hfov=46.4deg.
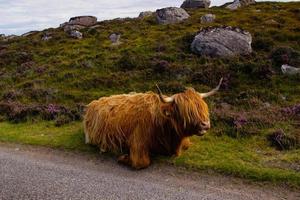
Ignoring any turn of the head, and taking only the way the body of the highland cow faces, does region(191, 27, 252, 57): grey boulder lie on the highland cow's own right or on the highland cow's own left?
on the highland cow's own left

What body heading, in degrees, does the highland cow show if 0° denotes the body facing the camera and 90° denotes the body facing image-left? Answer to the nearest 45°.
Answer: approximately 315°

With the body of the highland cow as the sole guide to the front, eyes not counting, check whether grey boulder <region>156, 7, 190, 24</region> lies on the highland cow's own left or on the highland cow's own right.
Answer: on the highland cow's own left

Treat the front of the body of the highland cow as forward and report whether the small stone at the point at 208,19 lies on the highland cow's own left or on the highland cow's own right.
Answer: on the highland cow's own left

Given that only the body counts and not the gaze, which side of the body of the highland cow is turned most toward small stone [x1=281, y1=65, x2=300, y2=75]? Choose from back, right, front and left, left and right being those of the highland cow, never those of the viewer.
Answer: left

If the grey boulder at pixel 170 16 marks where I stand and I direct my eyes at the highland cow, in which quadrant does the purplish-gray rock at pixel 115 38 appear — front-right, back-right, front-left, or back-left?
front-right

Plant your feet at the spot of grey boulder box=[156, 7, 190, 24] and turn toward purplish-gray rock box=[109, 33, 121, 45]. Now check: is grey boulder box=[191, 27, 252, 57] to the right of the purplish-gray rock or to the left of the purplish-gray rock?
left

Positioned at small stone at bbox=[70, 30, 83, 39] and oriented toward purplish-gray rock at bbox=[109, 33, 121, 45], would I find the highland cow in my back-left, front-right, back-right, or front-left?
front-right

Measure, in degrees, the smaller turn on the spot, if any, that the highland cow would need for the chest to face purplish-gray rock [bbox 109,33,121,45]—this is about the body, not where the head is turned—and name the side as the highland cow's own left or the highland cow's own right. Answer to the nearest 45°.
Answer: approximately 135° to the highland cow's own left

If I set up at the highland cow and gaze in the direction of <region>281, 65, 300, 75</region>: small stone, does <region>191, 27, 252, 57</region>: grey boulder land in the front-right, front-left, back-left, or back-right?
front-left

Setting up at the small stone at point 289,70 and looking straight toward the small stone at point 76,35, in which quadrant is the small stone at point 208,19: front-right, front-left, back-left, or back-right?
front-right

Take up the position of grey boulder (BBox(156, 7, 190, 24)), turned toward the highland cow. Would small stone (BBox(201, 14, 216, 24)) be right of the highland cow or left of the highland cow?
left
